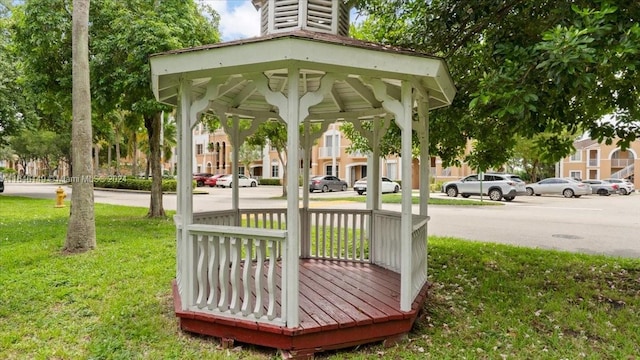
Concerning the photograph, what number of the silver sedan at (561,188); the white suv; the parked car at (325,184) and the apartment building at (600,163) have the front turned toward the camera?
1

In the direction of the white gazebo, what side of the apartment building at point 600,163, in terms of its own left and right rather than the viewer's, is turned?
front

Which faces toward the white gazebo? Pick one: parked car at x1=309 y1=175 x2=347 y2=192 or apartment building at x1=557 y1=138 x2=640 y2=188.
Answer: the apartment building

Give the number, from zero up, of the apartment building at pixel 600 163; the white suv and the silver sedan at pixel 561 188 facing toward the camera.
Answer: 1

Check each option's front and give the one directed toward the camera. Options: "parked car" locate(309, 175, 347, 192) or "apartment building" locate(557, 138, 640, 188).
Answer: the apartment building

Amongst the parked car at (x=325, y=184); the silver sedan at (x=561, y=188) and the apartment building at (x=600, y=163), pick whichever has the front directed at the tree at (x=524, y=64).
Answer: the apartment building

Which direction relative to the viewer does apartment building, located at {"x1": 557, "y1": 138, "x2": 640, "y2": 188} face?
toward the camera

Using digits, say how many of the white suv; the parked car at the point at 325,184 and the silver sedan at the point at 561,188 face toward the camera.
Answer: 0

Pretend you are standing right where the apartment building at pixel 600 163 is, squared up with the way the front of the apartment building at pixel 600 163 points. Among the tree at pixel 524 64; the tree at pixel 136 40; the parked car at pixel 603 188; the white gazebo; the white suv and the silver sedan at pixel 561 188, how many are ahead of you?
6

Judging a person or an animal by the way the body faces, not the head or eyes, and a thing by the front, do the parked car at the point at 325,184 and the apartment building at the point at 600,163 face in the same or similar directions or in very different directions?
very different directions

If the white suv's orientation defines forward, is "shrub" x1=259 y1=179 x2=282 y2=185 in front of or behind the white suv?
in front

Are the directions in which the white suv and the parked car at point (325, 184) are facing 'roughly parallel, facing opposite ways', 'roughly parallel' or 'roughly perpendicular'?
roughly perpendicular

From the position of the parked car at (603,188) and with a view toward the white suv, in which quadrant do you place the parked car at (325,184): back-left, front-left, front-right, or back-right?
front-right

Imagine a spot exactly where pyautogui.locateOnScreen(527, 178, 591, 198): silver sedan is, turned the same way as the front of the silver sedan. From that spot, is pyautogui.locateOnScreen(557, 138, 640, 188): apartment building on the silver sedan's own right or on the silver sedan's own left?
on the silver sedan's own right

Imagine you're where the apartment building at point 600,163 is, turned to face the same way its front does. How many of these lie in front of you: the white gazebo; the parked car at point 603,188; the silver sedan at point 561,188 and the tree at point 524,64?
4

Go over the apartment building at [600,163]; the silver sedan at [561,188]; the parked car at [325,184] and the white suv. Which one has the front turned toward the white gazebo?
the apartment building
